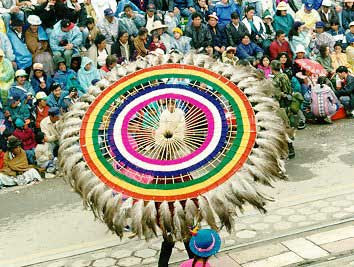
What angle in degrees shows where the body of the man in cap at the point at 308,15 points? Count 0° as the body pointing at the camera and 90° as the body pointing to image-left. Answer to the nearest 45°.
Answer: approximately 0°

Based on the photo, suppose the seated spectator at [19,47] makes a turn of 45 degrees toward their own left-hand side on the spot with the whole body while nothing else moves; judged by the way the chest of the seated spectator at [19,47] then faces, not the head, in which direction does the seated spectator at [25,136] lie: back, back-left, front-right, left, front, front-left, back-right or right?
right

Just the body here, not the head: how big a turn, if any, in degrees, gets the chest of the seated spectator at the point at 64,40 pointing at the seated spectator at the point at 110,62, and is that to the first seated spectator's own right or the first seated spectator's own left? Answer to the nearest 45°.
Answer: approximately 45° to the first seated spectator's own left

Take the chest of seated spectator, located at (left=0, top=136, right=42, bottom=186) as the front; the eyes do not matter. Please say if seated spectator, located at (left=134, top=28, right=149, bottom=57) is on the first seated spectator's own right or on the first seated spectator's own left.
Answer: on the first seated spectator's own left

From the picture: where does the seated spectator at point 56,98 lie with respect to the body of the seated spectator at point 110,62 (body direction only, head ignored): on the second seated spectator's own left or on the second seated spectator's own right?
on the second seated spectator's own right

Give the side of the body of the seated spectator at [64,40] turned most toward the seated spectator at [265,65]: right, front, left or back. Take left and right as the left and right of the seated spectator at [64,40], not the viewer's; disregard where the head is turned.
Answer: left

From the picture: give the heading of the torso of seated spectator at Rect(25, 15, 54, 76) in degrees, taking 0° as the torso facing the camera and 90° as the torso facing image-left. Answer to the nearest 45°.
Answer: approximately 315°

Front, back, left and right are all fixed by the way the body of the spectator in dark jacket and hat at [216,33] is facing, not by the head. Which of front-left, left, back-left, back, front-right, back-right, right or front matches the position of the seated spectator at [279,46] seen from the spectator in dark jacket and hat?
left
